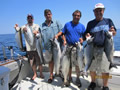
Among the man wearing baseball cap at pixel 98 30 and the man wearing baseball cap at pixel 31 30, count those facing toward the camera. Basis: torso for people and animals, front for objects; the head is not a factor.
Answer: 2

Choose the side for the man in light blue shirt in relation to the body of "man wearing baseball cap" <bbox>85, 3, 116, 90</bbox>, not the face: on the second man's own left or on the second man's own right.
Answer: on the second man's own right

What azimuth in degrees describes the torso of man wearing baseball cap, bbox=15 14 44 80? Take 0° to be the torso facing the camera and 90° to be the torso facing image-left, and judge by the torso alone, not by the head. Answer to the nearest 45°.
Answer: approximately 0°

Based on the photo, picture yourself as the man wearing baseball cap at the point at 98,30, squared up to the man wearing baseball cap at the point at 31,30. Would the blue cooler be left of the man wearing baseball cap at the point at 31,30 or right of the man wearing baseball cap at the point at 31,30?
left

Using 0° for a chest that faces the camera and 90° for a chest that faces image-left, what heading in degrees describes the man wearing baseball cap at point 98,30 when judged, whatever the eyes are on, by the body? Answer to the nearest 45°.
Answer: approximately 0°

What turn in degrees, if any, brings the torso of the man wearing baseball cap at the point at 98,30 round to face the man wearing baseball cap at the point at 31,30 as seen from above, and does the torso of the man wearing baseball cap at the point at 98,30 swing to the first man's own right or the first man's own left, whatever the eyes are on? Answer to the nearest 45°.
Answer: approximately 90° to the first man's own right

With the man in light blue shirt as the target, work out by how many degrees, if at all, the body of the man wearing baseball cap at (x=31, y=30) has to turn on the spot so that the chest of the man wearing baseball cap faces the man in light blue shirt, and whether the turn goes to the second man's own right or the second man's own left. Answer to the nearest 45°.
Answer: approximately 45° to the second man's own left

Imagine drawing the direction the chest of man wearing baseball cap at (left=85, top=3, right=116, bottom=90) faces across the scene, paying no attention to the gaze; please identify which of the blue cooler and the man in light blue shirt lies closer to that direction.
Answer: the blue cooler

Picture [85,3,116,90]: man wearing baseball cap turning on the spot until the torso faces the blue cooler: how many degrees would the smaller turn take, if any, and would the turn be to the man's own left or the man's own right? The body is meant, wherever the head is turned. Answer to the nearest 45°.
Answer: approximately 45° to the man's own right

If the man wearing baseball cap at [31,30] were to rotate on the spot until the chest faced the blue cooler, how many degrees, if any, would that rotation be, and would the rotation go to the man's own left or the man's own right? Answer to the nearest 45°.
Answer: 0° — they already face it
